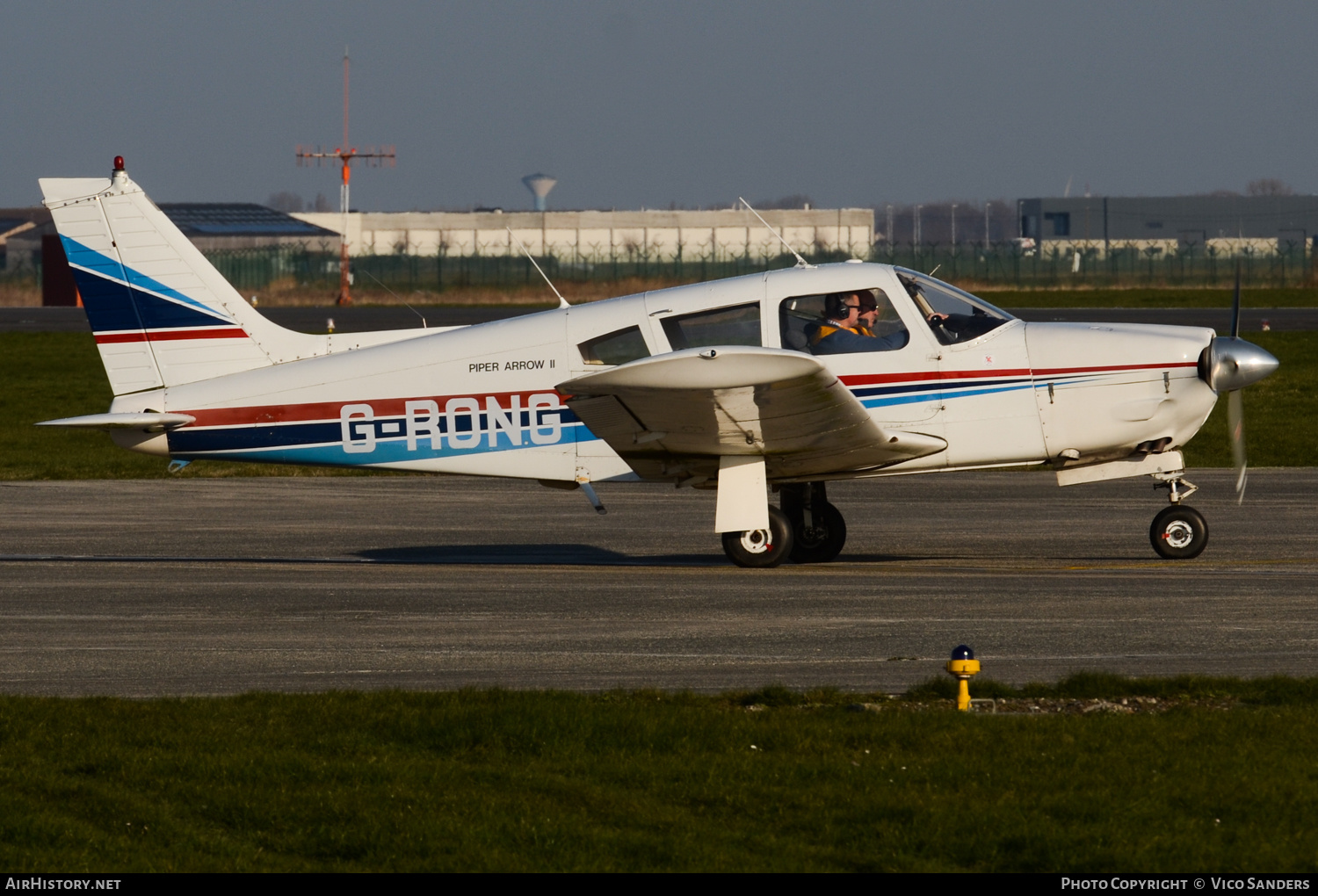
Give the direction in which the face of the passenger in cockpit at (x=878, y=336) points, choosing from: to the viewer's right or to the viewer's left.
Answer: to the viewer's right

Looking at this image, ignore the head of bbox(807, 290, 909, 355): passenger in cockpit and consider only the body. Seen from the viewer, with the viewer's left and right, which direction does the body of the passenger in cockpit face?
facing to the right of the viewer

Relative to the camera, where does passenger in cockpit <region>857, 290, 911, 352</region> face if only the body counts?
to the viewer's right

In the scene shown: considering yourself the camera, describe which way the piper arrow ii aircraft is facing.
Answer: facing to the right of the viewer

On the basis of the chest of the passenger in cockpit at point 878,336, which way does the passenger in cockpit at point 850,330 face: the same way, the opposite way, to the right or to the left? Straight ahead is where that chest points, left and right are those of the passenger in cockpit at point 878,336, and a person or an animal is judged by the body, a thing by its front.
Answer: the same way

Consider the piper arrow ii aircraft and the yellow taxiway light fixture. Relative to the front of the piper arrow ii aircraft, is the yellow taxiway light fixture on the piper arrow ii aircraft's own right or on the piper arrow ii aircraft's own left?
on the piper arrow ii aircraft's own right

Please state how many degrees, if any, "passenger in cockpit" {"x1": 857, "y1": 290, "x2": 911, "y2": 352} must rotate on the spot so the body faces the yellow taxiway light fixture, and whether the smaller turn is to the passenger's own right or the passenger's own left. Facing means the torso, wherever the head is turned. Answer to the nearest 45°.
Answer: approximately 90° to the passenger's own right

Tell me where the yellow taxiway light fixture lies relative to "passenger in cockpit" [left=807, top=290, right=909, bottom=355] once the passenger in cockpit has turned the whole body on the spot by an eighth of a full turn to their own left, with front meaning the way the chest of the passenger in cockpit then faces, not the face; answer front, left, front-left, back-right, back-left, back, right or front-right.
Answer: back-right
